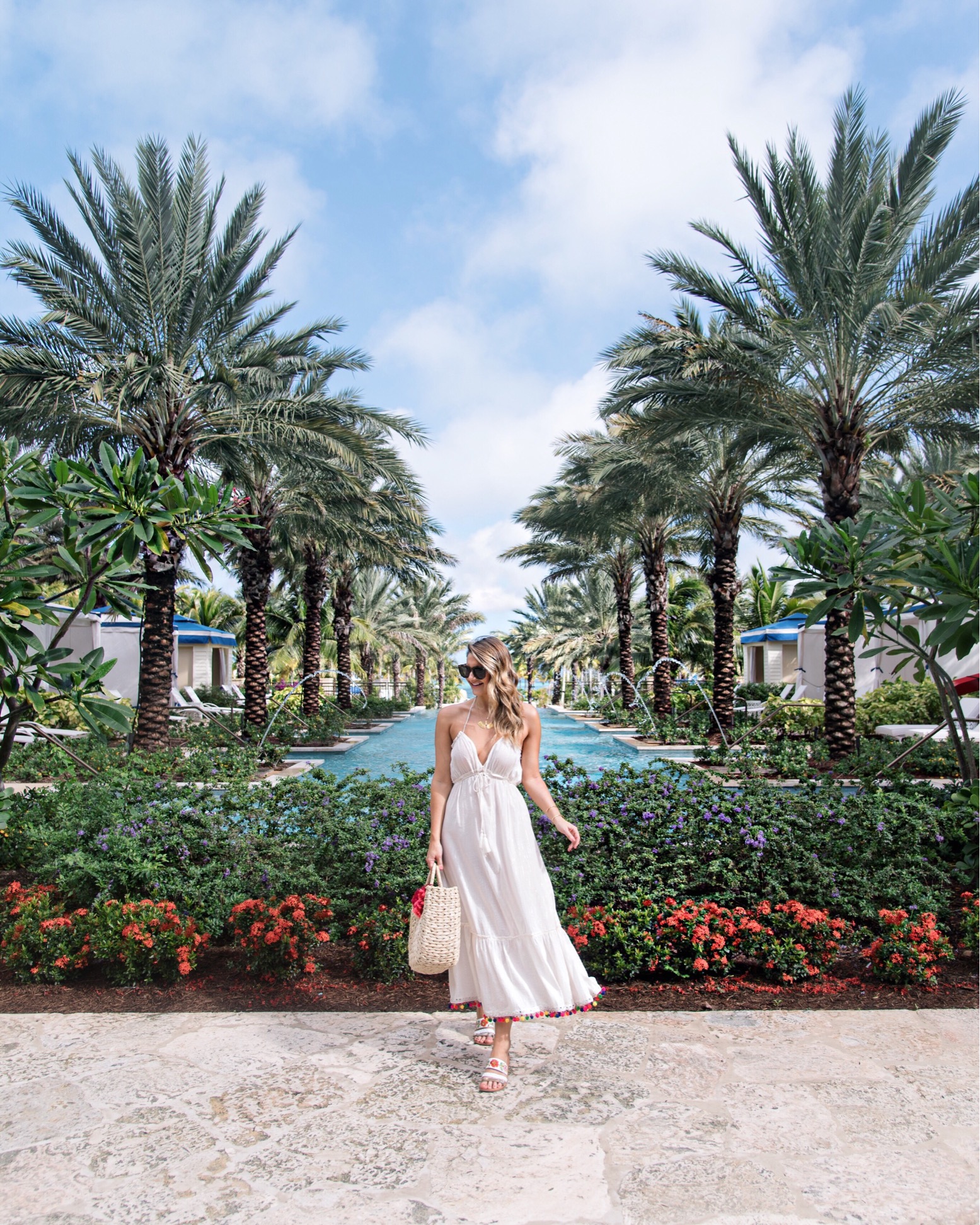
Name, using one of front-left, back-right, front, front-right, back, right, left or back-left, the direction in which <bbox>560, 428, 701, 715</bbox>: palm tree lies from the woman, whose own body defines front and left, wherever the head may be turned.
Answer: back

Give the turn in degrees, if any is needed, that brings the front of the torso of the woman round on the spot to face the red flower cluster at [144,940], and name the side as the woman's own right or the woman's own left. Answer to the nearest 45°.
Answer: approximately 135° to the woman's own right

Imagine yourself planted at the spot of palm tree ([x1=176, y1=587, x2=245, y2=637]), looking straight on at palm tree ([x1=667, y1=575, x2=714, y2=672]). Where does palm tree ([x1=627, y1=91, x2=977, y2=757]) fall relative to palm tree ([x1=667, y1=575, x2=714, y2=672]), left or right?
right

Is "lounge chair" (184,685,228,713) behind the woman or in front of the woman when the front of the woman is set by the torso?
behind

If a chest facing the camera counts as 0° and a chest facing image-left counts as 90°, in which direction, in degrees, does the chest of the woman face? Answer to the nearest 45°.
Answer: approximately 0°

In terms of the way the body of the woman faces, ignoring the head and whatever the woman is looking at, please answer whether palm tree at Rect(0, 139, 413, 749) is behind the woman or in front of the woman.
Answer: behind

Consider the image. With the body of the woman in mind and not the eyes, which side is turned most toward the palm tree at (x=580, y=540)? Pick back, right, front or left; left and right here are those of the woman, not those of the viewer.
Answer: back
